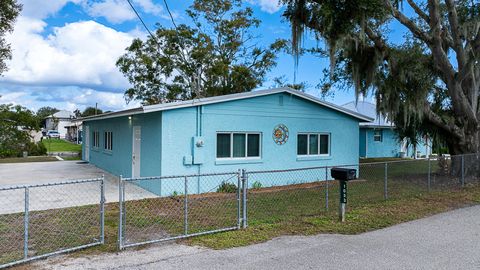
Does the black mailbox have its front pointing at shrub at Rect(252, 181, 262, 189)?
no

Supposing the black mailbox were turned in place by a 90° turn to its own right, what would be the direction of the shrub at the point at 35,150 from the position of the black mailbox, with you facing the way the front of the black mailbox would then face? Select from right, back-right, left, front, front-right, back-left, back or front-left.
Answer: right

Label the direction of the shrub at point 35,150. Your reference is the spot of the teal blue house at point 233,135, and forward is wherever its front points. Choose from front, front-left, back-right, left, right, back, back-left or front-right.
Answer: right

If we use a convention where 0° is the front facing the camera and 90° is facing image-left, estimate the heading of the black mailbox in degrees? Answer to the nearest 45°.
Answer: approximately 315°

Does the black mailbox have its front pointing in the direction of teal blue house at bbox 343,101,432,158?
no

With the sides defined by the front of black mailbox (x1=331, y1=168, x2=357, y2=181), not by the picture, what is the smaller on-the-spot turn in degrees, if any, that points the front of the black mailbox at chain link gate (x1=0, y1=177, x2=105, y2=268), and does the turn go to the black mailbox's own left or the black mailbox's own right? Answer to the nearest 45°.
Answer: approximately 135° to the black mailbox's own right

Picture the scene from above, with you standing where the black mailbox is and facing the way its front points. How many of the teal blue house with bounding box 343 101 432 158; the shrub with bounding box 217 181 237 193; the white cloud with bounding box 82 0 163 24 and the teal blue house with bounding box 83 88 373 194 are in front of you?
0

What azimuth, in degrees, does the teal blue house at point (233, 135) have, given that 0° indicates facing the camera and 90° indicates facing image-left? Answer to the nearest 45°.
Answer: approximately 45°

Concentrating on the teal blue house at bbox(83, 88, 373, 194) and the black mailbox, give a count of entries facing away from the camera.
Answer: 0

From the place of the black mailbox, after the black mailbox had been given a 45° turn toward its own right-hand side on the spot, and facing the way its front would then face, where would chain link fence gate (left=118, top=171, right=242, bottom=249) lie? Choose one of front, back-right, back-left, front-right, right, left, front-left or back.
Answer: right

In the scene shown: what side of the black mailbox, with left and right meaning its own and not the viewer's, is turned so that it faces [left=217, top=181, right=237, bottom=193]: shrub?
back

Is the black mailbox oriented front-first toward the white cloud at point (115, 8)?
no

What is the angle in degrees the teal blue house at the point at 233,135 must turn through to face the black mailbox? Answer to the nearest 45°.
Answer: approximately 45° to its left
